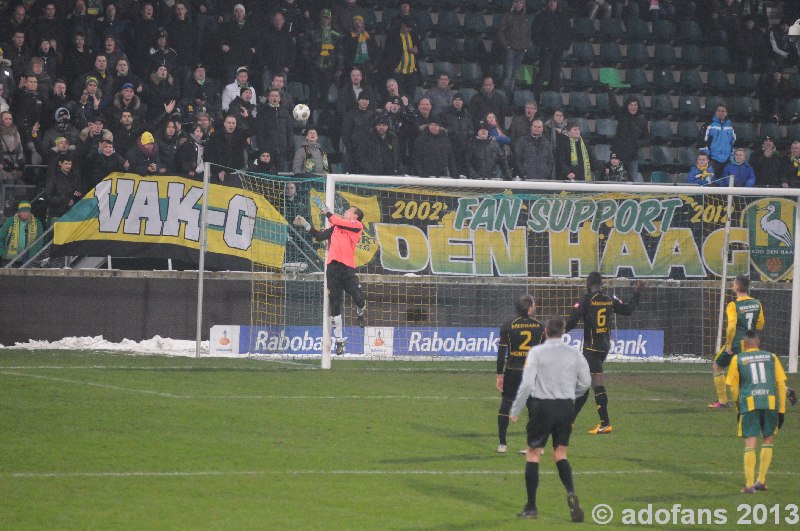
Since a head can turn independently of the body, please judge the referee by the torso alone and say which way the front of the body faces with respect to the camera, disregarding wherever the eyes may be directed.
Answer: away from the camera

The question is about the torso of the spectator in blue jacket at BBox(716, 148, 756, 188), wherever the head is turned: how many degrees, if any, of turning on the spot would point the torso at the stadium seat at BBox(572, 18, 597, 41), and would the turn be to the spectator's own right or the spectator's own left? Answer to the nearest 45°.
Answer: approximately 135° to the spectator's own right

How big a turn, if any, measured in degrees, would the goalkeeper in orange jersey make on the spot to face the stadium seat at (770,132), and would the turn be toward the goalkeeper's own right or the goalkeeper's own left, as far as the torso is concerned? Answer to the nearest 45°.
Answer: approximately 180°

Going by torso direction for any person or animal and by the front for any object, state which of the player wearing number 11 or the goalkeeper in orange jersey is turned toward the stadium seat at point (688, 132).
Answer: the player wearing number 11

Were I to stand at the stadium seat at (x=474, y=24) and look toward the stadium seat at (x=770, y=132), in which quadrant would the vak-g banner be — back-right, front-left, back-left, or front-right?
back-right

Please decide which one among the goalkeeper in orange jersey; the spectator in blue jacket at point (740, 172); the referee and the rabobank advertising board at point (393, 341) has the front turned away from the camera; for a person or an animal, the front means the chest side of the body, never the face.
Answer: the referee

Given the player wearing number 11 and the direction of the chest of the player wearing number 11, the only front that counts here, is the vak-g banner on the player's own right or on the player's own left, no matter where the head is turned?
on the player's own left

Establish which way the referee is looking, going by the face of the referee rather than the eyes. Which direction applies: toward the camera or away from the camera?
away from the camera

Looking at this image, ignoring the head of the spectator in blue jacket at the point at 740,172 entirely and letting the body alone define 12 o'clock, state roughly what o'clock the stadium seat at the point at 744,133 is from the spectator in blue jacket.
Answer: The stadium seat is roughly at 6 o'clock from the spectator in blue jacket.

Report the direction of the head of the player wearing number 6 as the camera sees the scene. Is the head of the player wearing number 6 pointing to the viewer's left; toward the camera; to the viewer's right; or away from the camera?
away from the camera

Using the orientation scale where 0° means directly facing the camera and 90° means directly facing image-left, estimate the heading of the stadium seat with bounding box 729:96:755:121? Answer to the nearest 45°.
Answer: approximately 0°

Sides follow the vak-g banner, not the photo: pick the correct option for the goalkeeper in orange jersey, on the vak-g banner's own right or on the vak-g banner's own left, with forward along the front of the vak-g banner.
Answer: on the vak-g banner's own left

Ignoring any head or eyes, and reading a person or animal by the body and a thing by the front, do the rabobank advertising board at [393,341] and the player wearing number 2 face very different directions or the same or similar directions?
very different directions

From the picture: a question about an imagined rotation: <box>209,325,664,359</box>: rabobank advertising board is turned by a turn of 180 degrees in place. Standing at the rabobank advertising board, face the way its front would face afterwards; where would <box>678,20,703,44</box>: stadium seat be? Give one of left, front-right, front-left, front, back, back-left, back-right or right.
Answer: front-right
